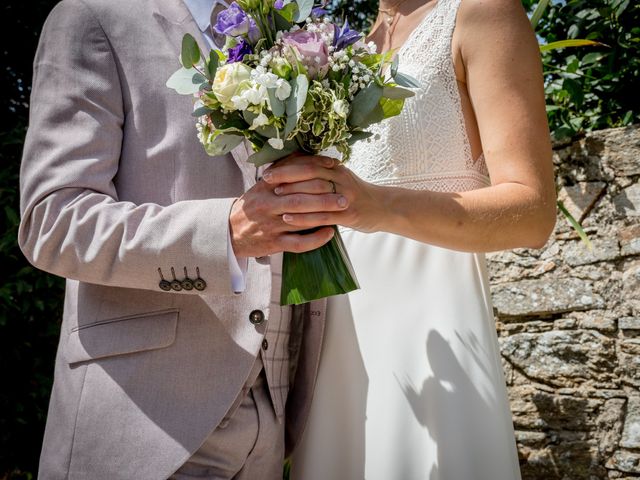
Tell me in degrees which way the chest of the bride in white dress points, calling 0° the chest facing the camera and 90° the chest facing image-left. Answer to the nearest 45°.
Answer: approximately 45°

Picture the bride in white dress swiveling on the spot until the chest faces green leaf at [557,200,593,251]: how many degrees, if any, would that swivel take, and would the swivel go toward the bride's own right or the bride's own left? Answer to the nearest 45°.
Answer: approximately 180°
